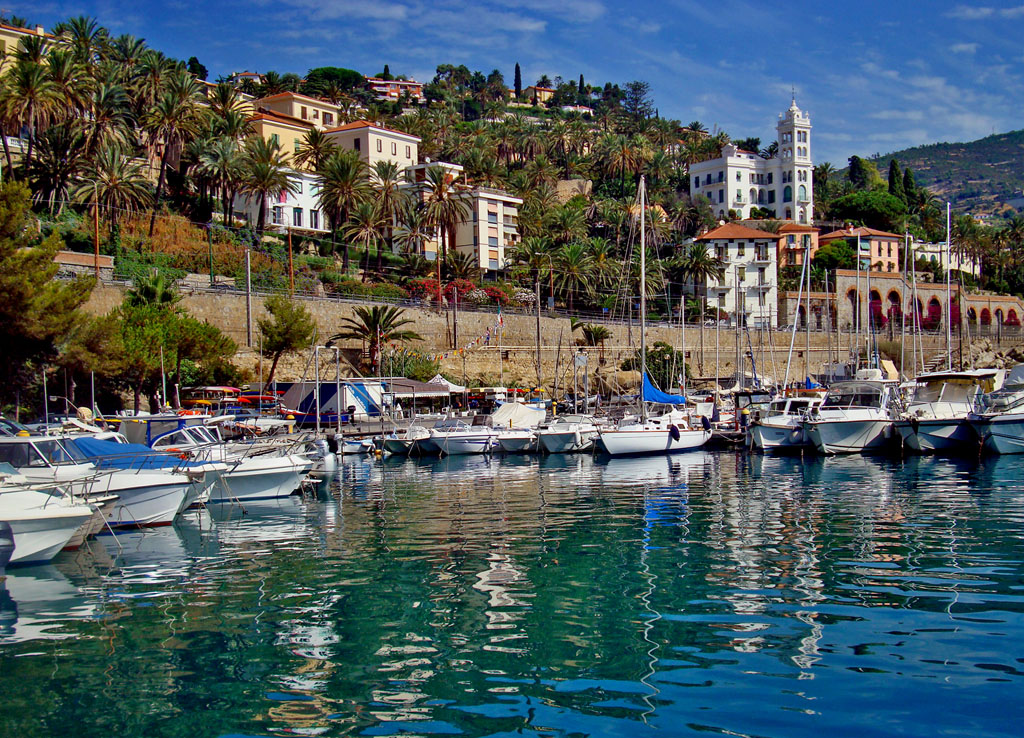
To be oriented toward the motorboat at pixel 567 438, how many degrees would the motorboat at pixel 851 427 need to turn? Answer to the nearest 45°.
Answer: approximately 45° to its right

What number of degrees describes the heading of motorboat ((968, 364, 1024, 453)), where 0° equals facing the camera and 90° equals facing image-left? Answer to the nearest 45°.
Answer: approximately 45°

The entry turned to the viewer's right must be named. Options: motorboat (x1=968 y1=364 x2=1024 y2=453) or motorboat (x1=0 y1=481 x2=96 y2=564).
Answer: motorboat (x1=0 y1=481 x2=96 y2=564)

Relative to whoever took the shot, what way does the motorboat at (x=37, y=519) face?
facing to the right of the viewer

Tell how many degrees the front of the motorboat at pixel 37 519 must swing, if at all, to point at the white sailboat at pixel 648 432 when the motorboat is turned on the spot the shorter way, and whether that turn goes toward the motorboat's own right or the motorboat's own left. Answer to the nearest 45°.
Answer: approximately 45° to the motorboat's own left

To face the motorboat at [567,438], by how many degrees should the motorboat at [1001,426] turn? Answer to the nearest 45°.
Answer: approximately 45° to its right

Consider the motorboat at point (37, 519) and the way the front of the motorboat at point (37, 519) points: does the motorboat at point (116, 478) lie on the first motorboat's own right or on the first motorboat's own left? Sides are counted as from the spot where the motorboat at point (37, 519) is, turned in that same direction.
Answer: on the first motorboat's own left
